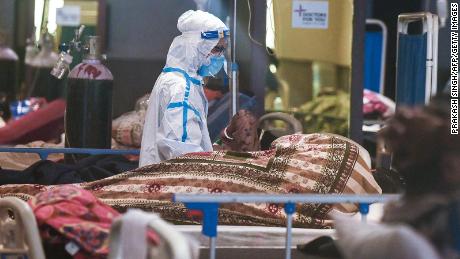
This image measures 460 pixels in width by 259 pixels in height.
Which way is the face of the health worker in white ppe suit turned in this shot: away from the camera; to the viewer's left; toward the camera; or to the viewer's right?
to the viewer's right

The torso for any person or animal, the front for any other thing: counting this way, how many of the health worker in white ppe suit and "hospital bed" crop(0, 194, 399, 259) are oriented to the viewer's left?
1

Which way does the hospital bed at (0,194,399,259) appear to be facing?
to the viewer's left

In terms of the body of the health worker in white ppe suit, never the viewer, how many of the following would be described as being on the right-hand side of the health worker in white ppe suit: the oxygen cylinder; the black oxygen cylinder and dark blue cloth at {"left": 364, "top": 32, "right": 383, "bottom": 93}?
0

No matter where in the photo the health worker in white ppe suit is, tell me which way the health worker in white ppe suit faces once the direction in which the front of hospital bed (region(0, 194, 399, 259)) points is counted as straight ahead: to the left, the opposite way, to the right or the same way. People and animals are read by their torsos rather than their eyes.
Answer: the opposite way

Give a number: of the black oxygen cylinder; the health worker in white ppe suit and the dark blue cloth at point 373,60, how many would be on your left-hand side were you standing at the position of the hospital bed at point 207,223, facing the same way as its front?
0

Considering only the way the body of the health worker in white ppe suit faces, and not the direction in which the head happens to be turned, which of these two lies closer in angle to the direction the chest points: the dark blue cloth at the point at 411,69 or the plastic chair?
the dark blue cloth

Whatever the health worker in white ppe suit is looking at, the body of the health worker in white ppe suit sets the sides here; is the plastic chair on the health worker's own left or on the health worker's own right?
on the health worker's own right

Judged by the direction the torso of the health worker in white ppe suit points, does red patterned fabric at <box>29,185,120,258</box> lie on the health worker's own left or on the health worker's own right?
on the health worker's own right

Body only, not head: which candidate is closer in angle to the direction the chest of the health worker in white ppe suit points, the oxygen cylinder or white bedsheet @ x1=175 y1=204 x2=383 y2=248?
the white bedsheet

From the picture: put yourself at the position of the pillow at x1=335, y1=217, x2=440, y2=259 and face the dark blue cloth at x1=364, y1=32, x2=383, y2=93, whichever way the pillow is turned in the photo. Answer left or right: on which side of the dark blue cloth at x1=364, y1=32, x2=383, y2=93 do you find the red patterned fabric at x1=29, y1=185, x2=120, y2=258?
left

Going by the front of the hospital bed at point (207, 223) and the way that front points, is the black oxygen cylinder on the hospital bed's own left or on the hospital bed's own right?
on the hospital bed's own right

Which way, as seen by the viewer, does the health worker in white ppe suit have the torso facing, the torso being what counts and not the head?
to the viewer's right
